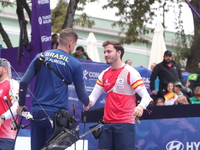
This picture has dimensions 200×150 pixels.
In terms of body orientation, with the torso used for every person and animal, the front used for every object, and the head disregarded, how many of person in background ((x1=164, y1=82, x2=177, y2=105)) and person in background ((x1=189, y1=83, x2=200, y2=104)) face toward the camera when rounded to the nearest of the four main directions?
2

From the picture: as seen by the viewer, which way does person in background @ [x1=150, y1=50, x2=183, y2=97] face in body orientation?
toward the camera

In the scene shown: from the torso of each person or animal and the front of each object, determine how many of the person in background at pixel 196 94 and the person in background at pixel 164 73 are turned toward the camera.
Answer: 2

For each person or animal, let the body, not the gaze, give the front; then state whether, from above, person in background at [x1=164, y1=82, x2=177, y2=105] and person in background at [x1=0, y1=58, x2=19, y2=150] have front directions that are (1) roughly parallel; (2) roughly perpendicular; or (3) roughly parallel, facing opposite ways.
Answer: roughly parallel

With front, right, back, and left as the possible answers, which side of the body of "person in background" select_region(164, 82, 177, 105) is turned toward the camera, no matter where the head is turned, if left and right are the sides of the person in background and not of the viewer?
front

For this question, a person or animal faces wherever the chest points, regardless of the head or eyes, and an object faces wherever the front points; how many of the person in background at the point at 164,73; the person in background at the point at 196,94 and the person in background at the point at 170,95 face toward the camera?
3
